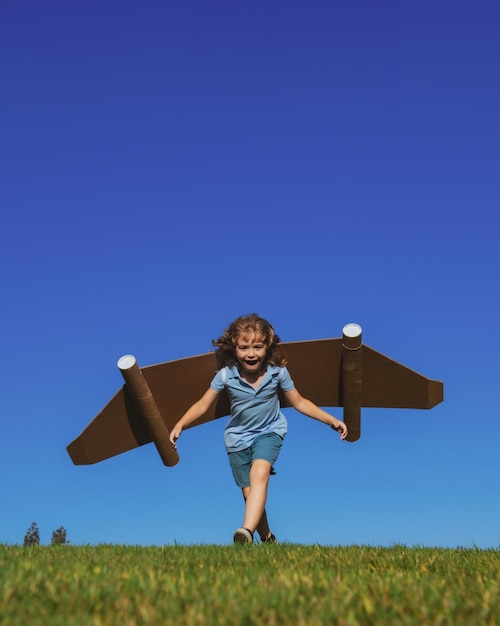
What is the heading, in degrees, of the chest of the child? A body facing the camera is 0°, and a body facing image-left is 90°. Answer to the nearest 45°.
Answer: approximately 0°
